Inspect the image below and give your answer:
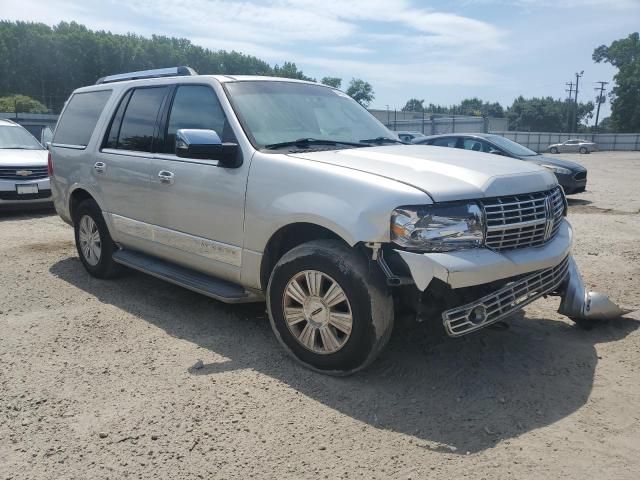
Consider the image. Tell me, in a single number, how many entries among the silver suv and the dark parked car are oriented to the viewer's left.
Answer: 0

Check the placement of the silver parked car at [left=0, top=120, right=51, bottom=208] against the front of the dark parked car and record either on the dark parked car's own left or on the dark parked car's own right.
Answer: on the dark parked car's own right

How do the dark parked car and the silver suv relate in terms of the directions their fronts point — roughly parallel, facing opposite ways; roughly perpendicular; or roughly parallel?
roughly parallel

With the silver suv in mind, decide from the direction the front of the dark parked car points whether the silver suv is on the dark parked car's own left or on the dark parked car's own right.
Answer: on the dark parked car's own right

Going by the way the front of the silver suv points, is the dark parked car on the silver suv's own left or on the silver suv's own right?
on the silver suv's own left

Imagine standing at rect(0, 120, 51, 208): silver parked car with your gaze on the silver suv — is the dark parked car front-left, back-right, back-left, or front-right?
front-left

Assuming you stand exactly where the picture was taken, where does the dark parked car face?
facing the viewer and to the right of the viewer

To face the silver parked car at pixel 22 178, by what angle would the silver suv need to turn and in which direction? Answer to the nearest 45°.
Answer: approximately 180°

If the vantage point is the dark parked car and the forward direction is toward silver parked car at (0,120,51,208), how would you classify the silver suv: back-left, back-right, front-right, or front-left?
front-left
